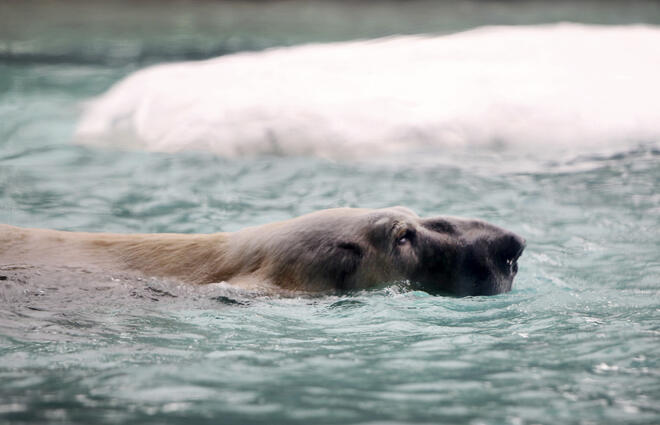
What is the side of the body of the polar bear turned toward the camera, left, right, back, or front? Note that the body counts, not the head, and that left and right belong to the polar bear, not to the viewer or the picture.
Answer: right
